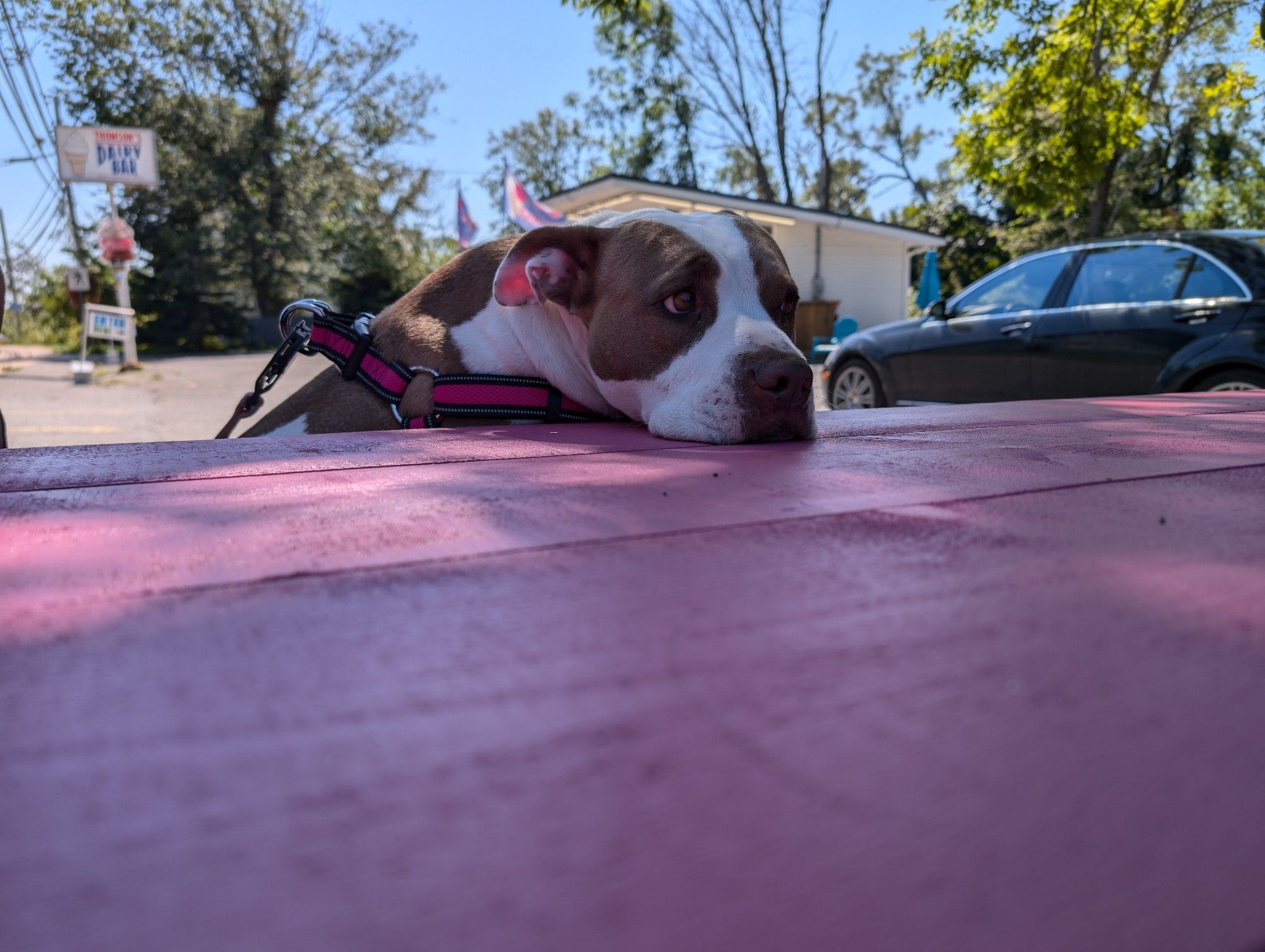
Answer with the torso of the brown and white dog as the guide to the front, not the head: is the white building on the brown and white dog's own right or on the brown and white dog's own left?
on the brown and white dog's own left

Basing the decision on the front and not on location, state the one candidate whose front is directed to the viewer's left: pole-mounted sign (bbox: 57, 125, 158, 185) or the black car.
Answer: the black car

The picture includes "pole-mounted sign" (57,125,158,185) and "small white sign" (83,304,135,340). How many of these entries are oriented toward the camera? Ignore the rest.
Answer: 2

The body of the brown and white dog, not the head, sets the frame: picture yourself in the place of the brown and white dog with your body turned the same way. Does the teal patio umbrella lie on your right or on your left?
on your left

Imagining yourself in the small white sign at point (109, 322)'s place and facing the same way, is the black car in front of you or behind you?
in front

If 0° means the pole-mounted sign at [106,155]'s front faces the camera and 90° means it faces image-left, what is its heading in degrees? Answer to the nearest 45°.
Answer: approximately 0°

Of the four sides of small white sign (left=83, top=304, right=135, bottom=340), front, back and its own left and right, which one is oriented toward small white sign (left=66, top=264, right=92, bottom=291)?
back

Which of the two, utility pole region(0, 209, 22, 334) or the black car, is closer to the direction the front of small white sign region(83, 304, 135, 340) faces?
the black car

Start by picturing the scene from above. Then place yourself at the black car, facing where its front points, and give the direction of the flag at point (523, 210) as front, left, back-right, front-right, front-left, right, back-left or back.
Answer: front-right

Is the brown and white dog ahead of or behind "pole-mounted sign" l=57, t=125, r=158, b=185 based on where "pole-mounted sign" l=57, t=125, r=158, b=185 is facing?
ahead

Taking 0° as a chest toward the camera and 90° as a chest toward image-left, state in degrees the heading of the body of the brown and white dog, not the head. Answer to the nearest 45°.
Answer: approximately 315°

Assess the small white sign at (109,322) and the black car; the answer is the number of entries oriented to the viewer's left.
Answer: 1

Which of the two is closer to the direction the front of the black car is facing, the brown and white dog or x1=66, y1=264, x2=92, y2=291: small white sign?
the small white sign

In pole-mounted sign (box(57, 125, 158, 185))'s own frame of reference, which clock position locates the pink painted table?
The pink painted table is roughly at 12 o'clock from the pole-mounted sign.

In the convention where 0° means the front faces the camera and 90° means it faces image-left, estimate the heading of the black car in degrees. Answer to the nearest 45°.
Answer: approximately 90°
